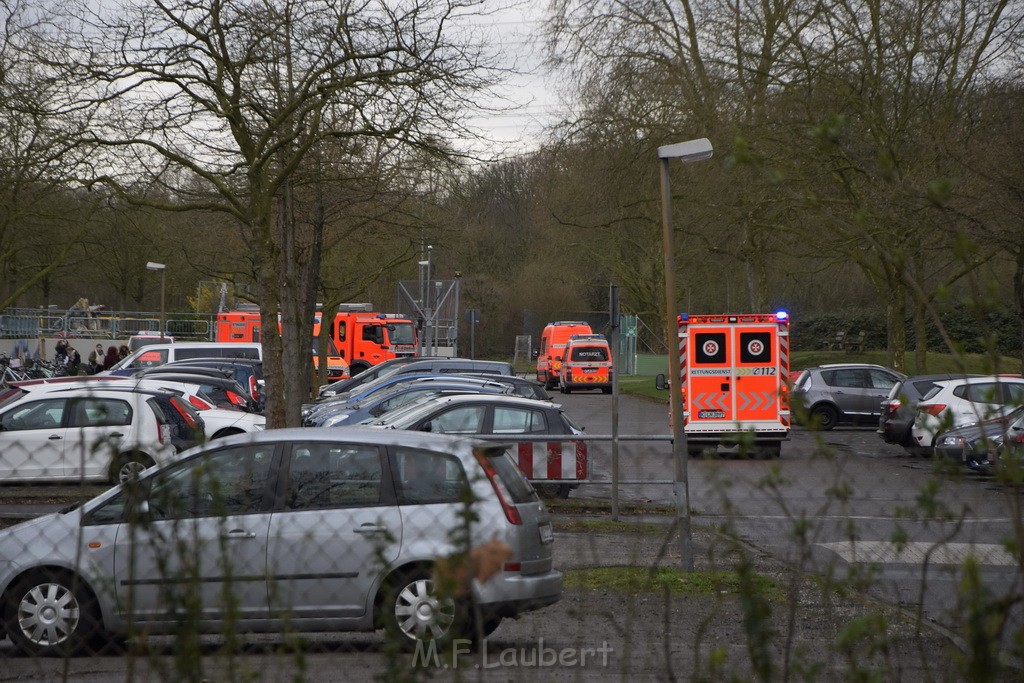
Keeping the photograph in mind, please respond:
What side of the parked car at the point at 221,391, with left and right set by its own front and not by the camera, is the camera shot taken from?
left

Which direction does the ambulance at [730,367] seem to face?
away from the camera

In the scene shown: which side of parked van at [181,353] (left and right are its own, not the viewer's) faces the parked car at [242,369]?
left

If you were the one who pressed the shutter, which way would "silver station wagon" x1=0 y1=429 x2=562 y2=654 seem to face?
facing to the left of the viewer

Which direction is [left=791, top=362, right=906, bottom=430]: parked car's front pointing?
to the viewer's right

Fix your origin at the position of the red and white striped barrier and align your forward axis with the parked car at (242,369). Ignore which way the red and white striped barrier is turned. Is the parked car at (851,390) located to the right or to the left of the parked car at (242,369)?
right

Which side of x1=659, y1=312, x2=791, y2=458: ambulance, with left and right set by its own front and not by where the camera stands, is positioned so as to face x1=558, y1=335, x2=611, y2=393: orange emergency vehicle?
front

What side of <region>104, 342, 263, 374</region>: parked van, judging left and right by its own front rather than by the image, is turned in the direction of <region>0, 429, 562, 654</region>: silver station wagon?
left

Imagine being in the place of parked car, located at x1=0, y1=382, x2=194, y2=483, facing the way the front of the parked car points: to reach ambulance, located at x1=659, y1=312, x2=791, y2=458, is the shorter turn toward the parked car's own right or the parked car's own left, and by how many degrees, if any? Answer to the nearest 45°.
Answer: approximately 135° to the parked car's own right

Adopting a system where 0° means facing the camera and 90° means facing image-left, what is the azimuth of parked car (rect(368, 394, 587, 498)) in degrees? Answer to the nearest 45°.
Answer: approximately 90°

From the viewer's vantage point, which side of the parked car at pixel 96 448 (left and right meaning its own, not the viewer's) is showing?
left

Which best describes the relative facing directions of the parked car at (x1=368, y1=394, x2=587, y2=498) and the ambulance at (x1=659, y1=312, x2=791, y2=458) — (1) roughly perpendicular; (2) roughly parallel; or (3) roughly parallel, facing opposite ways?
roughly perpendicular

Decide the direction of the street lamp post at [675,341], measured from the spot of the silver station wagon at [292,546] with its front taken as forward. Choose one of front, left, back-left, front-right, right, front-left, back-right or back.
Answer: back-right

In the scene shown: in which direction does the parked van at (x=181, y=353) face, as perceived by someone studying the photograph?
facing to the left of the viewer
